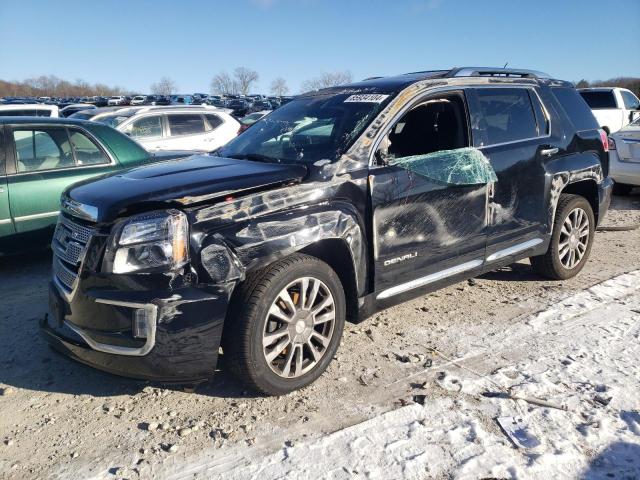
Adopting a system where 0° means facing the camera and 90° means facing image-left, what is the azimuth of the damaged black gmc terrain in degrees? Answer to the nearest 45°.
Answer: approximately 45°

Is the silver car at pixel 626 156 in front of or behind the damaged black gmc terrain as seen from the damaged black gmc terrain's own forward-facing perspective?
behind

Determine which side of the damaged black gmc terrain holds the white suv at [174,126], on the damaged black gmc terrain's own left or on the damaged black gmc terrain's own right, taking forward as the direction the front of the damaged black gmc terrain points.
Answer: on the damaged black gmc terrain's own right

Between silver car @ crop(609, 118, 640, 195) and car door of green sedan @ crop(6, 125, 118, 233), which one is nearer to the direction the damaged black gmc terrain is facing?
the car door of green sedan

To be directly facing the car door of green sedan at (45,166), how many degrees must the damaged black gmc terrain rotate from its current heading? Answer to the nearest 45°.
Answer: approximately 90° to its right
